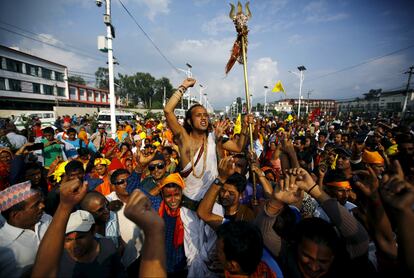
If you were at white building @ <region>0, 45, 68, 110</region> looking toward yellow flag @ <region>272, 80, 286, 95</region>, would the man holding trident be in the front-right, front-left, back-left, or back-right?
front-right

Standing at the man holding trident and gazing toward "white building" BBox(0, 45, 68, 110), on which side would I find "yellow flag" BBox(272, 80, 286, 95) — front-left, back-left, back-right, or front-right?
front-right

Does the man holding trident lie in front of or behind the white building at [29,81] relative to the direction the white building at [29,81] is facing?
in front

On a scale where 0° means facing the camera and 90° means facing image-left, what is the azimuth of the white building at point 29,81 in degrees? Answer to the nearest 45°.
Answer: approximately 315°

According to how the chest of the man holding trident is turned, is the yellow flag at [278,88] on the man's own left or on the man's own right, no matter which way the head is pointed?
on the man's own left

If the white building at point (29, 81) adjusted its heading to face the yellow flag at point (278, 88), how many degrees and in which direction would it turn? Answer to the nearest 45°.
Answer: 0° — it already faces it

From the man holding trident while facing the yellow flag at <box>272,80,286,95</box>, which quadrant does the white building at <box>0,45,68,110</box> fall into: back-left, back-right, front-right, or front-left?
front-left

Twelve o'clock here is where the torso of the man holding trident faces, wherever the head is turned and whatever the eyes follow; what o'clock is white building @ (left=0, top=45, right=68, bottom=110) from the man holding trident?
The white building is roughly at 6 o'clock from the man holding trident.

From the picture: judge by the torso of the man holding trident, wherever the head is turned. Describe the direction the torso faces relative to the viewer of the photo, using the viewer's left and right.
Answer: facing the viewer and to the right of the viewer

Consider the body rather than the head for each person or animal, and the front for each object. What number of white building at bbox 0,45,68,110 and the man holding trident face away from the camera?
0
